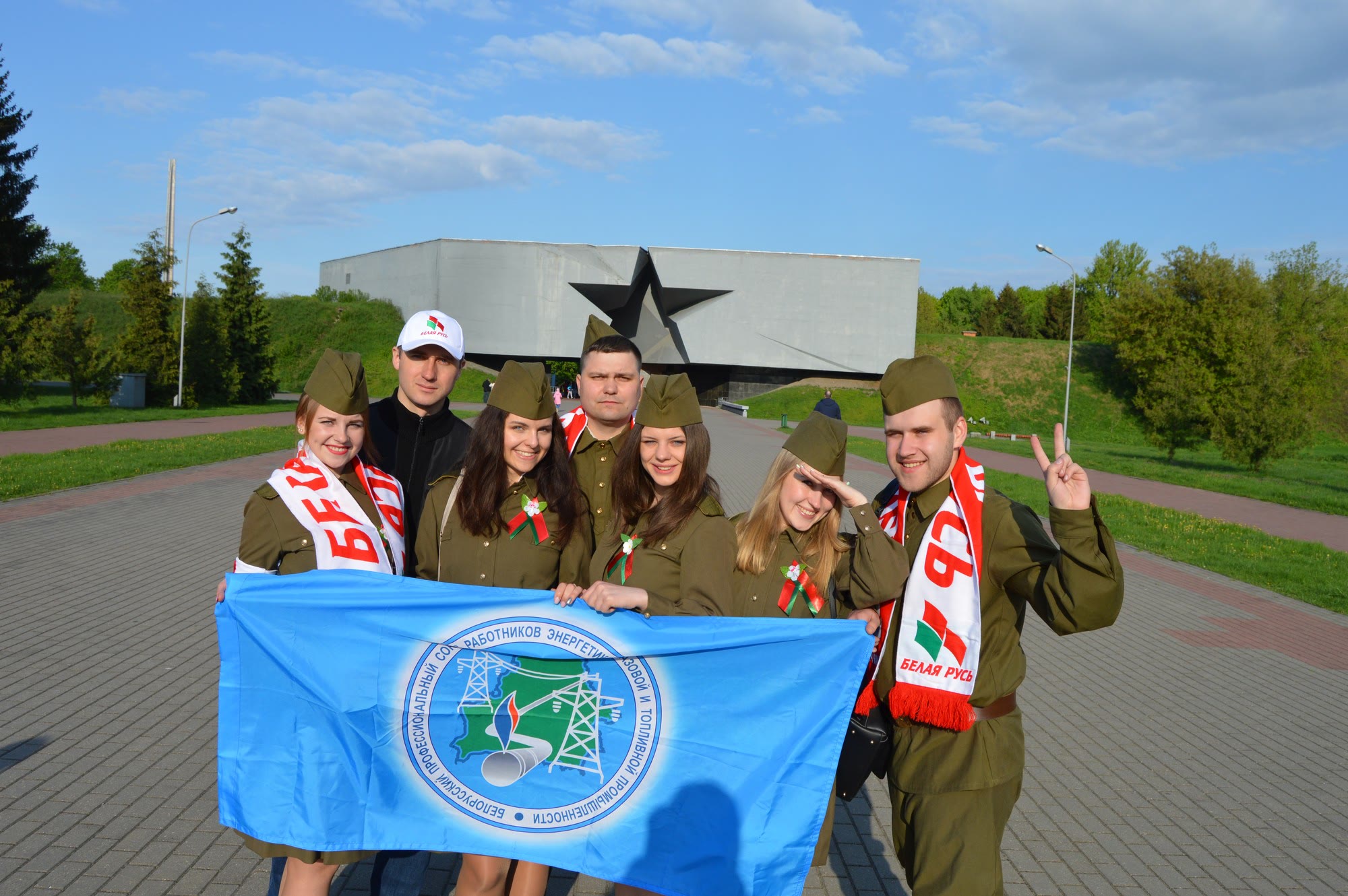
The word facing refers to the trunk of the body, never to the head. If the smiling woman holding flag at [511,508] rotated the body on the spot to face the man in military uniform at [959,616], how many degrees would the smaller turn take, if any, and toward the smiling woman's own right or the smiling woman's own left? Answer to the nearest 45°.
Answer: approximately 45° to the smiling woman's own left

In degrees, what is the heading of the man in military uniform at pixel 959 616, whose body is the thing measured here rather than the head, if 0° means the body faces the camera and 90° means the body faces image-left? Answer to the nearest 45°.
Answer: approximately 45°

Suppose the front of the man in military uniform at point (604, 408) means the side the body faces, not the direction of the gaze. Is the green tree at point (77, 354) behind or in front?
behind

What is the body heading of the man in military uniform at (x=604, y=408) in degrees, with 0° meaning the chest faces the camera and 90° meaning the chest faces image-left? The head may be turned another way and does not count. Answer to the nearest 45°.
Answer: approximately 0°

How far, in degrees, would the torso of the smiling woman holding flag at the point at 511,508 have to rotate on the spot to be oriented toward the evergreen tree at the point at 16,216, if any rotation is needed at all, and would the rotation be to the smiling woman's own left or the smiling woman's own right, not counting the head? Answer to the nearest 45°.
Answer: approximately 135° to the smiling woman's own right

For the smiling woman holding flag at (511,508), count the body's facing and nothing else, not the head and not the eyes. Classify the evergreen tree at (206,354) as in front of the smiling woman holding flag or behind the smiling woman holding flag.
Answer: behind
